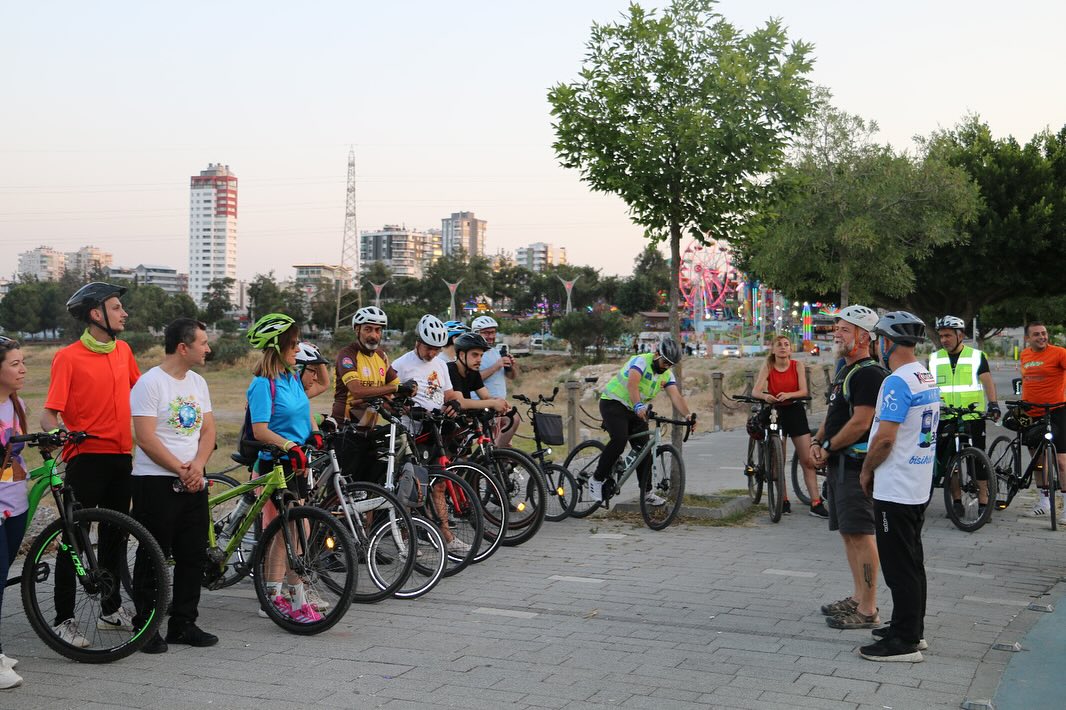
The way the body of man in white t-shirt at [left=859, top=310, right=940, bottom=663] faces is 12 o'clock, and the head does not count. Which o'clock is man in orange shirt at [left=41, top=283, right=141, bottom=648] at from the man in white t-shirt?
The man in orange shirt is roughly at 10 o'clock from the man in white t-shirt.

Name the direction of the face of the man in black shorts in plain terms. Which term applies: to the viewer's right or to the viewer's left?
to the viewer's left

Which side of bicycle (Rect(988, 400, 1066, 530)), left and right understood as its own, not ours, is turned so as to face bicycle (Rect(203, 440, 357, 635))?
right

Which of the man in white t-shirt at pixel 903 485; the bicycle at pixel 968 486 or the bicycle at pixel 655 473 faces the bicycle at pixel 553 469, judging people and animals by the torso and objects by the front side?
the man in white t-shirt

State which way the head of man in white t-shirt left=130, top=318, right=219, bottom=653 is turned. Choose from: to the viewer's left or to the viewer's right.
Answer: to the viewer's right

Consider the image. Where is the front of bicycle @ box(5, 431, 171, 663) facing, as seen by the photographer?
facing the viewer and to the right of the viewer

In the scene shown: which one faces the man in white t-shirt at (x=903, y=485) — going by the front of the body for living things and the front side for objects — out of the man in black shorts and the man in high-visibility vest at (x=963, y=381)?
the man in high-visibility vest

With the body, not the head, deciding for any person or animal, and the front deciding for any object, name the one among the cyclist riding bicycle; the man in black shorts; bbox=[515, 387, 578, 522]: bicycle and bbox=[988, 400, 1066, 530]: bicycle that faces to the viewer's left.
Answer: the man in black shorts

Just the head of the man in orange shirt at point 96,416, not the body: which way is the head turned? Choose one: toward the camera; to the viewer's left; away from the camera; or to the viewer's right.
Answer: to the viewer's right

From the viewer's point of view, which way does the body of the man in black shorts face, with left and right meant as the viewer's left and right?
facing to the left of the viewer

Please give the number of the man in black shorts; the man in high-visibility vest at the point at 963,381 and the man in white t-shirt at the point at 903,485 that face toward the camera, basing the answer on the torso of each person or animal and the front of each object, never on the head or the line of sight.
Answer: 1
